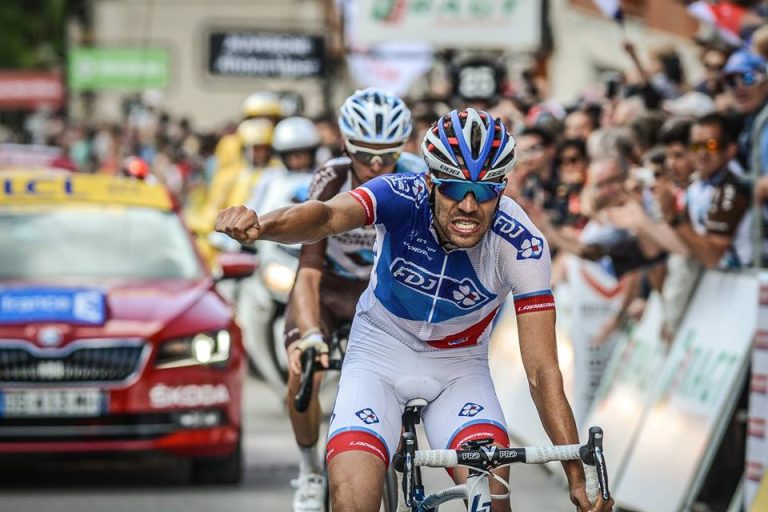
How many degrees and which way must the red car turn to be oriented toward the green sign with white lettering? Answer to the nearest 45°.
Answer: approximately 180°

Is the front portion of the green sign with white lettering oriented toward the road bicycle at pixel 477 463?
yes

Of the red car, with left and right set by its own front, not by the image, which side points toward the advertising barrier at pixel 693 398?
left

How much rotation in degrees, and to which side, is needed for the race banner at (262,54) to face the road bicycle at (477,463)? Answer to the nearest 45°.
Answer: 0° — it already faces it

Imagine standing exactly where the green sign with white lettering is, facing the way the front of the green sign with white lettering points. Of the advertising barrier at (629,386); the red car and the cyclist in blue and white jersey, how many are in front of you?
3
